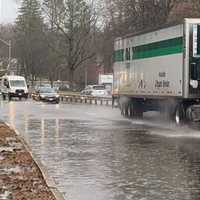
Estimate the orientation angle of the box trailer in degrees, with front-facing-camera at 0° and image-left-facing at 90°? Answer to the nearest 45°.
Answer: approximately 315°
